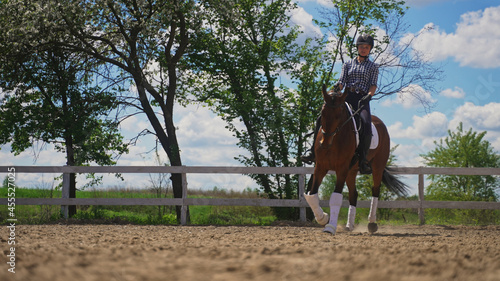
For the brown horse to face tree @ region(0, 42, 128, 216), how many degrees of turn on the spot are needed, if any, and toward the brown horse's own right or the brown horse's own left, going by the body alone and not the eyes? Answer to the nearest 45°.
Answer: approximately 90° to the brown horse's own right

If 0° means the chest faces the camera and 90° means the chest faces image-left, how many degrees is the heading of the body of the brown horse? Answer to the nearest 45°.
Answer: approximately 45°

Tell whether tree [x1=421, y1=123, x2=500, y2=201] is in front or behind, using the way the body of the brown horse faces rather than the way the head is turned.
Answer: behind

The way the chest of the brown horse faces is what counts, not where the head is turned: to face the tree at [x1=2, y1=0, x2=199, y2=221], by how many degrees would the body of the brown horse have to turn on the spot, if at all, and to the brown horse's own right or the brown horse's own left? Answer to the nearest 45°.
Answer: approximately 90° to the brown horse's own right
